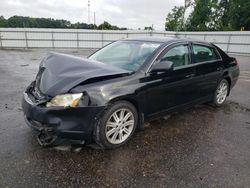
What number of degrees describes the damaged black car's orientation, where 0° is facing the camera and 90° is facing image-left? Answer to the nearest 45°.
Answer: approximately 45°

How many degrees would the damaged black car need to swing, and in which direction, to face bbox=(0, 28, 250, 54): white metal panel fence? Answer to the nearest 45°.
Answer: approximately 135° to its right

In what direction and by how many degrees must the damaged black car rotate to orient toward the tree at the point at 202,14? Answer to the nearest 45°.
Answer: approximately 135° to its right

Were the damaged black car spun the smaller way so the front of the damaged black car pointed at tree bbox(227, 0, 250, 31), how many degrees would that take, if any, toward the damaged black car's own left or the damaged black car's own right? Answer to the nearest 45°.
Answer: approximately 180°
